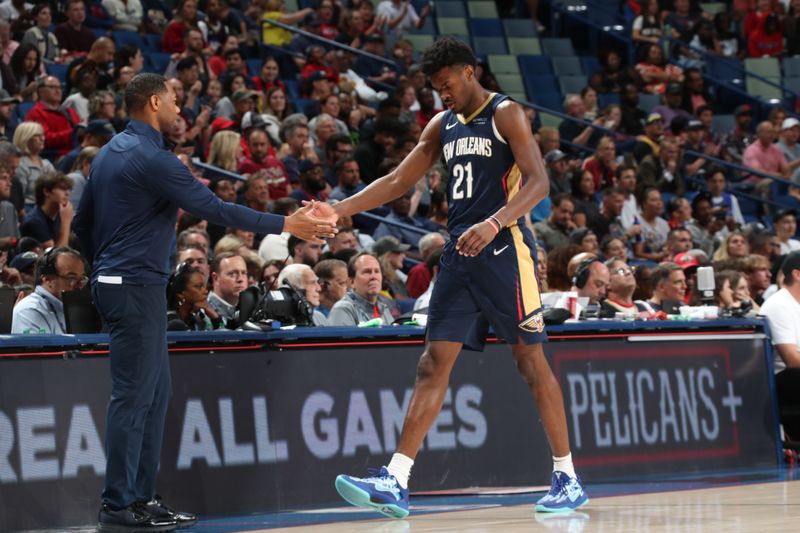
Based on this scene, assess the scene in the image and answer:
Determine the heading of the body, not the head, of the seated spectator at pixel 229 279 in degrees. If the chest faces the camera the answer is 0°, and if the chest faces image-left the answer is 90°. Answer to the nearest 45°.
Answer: approximately 315°

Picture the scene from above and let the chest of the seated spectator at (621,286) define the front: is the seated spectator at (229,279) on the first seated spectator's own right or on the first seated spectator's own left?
on the first seated spectator's own right

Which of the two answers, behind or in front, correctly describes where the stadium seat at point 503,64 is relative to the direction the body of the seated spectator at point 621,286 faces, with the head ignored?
behind

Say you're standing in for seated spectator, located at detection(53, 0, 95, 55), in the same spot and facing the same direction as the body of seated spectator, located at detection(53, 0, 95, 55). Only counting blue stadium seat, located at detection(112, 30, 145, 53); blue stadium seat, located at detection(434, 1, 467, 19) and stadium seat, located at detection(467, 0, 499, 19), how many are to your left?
3

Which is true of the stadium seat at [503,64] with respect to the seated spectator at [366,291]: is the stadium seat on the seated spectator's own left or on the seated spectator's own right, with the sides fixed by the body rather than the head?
on the seated spectator's own left

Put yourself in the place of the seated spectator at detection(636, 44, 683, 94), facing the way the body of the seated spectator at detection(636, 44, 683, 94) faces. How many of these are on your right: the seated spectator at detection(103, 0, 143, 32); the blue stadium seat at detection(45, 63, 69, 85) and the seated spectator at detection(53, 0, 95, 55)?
3
